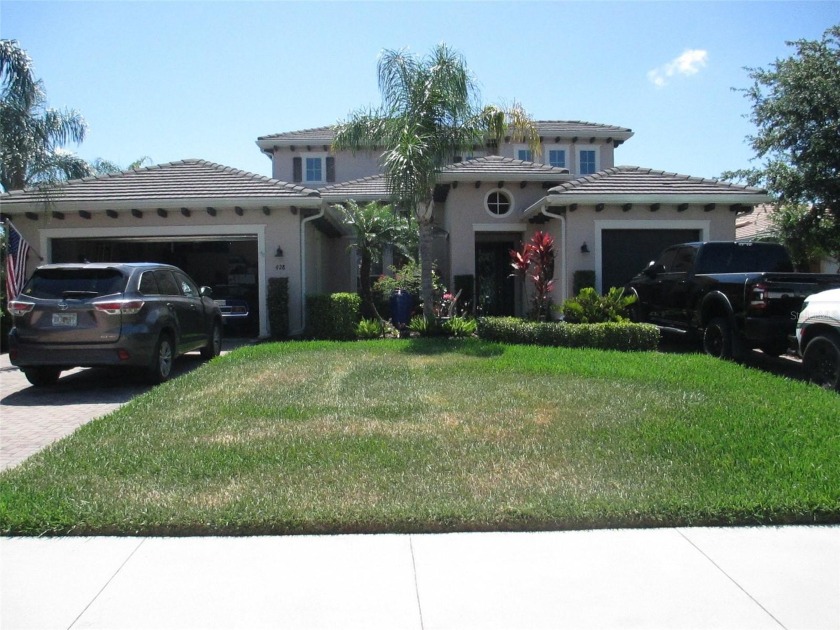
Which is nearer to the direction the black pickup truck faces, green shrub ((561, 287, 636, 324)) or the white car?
the green shrub

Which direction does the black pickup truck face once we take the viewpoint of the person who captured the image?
facing away from the viewer and to the left of the viewer

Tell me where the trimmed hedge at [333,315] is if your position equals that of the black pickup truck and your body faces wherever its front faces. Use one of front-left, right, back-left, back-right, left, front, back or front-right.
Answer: front-left

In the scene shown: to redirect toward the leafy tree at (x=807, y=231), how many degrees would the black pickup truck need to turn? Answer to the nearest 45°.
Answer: approximately 45° to its right

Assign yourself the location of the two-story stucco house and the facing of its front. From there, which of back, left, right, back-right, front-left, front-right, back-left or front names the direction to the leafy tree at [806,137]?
left

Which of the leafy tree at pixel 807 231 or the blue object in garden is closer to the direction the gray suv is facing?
the blue object in garden

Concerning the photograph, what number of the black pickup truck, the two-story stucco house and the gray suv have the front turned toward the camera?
1

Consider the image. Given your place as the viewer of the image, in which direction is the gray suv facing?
facing away from the viewer and to the right of the viewer

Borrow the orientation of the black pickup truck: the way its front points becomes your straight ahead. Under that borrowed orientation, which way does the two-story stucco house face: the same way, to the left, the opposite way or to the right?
the opposite way

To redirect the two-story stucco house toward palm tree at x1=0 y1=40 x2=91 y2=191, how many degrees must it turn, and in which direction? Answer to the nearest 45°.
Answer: approximately 90° to its right

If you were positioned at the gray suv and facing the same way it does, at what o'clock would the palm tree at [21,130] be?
The palm tree is roughly at 10 o'clock from the gray suv.

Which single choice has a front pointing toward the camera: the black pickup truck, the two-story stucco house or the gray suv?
the two-story stucco house

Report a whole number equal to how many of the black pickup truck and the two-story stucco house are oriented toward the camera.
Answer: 1

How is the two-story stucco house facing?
toward the camera
